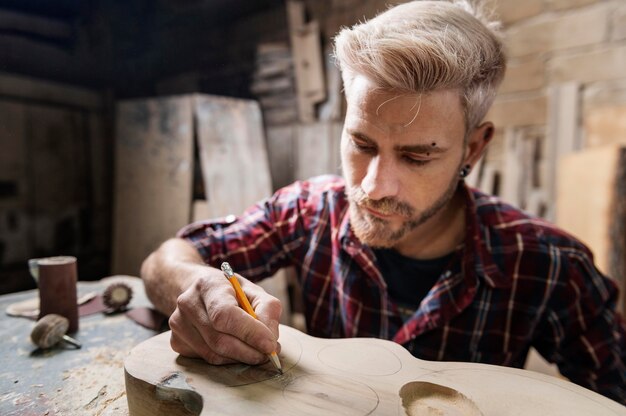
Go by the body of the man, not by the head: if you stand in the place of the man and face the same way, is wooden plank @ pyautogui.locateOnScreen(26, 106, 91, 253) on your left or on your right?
on your right

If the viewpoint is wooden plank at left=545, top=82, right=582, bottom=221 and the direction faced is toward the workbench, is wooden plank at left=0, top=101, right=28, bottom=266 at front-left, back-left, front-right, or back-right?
front-right

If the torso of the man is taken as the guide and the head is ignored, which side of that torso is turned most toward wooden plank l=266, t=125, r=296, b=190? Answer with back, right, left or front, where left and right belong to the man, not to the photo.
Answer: back

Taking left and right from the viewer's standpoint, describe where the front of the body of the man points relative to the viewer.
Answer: facing the viewer and to the left of the viewer

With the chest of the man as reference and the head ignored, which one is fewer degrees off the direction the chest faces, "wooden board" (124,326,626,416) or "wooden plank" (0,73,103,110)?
the wooden board

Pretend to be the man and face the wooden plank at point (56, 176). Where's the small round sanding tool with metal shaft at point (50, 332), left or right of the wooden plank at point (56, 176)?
left

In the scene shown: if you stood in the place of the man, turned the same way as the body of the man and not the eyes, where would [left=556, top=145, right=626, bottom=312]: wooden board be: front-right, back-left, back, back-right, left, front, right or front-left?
back

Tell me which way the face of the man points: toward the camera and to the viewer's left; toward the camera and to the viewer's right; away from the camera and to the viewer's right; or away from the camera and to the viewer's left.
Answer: toward the camera and to the viewer's left

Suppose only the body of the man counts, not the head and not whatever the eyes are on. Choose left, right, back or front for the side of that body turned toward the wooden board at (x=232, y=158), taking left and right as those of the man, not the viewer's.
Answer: right

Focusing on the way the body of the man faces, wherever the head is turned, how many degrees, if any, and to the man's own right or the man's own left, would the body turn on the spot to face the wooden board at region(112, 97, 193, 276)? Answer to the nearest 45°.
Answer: approximately 90° to the man's own right

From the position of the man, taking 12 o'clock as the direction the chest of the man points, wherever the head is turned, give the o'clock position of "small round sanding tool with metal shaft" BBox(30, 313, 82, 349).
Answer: The small round sanding tool with metal shaft is roughly at 1 o'clock from the man.
